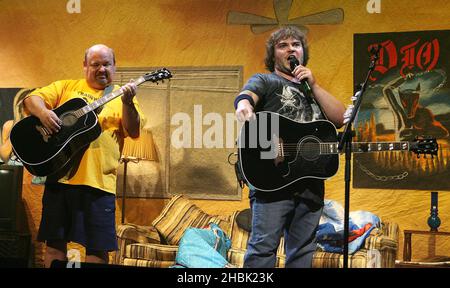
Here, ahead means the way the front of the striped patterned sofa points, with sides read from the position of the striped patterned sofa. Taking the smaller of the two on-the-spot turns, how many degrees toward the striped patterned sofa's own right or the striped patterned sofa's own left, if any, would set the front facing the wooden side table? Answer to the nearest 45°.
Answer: approximately 90° to the striped patterned sofa's own left

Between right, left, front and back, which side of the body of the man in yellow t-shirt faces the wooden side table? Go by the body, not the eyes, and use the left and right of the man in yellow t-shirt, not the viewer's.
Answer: left

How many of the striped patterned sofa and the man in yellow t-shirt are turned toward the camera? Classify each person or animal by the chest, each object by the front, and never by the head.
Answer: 2

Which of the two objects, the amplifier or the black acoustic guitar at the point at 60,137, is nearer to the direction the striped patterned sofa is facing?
the black acoustic guitar

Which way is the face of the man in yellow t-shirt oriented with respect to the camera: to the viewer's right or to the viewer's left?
to the viewer's right

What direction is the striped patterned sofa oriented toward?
toward the camera

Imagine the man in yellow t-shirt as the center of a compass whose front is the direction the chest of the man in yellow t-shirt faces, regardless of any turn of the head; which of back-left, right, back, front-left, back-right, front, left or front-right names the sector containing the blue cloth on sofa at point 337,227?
left

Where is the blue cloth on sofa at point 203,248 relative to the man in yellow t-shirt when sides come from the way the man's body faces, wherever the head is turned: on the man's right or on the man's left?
on the man's left

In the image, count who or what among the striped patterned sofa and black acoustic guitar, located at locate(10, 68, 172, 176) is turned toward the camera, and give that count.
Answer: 2

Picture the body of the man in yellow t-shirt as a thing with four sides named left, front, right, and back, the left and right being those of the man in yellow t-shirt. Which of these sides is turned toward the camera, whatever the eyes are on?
front

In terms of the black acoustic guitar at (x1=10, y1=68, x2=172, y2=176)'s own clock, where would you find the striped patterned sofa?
The striped patterned sofa is roughly at 8 o'clock from the black acoustic guitar.

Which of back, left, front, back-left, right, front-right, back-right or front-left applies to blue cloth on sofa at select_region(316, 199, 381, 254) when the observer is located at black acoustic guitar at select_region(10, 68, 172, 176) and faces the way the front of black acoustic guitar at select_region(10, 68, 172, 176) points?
left

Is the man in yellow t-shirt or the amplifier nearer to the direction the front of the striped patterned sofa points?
the man in yellow t-shirt

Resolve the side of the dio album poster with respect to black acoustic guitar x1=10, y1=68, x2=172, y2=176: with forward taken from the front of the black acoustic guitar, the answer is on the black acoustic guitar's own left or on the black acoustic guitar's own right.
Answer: on the black acoustic guitar's own left
